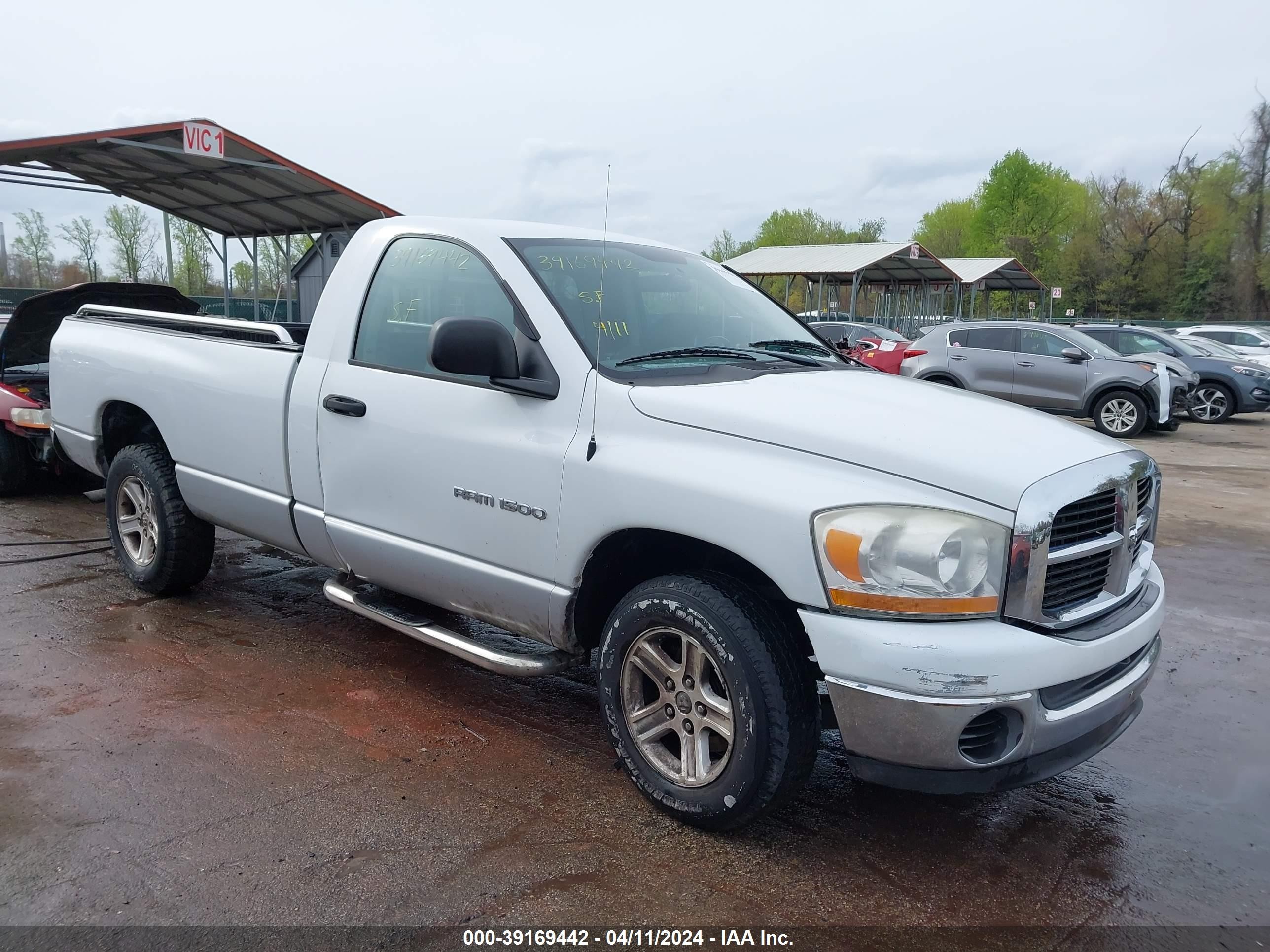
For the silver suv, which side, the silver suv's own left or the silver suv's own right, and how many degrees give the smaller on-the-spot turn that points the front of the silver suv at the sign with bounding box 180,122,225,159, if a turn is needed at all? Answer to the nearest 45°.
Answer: approximately 135° to the silver suv's own right

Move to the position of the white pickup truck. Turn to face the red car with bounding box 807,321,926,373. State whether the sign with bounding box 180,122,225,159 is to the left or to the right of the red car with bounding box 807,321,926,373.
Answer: left

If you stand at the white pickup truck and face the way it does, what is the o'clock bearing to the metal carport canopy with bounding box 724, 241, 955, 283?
The metal carport canopy is roughly at 8 o'clock from the white pickup truck.

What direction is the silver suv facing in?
to the viewer's right

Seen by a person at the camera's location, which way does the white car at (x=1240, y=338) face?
facing to the right of the viewer

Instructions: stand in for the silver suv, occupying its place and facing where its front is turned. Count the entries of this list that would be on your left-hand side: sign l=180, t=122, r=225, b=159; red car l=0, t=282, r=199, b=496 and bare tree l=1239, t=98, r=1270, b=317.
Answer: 1

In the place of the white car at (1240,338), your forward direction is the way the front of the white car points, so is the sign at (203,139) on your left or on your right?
on your right

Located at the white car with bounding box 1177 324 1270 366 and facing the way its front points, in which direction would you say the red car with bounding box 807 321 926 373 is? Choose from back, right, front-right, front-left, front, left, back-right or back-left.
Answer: back-right

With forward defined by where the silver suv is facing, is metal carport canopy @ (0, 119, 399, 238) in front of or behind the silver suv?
behind

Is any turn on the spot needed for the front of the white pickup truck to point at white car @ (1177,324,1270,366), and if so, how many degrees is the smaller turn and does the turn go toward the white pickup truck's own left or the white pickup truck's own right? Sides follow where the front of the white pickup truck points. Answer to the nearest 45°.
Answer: approximately 90° to the white pickup truck's own left

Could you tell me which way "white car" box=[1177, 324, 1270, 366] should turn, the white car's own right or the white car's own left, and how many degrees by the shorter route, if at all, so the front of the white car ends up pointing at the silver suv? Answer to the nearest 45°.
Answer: approximately 90° to the white car's own right
